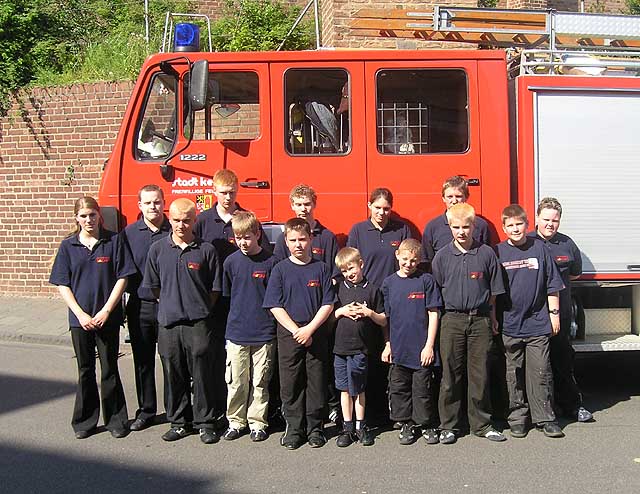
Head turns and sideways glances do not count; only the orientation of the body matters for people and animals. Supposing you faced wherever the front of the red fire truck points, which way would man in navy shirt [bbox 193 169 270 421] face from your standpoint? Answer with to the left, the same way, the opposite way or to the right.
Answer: to the left

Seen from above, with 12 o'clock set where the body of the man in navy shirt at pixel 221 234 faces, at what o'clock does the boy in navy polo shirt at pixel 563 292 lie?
The boy in navy polo shirt is roughly at 9 o'clock from the man in navy shirt.

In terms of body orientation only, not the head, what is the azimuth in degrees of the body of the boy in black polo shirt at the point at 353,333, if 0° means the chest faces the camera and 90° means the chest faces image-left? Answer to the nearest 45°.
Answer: approximately 0°

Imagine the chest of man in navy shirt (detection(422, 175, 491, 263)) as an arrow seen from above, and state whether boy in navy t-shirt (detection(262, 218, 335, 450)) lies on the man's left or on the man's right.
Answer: on the man's right

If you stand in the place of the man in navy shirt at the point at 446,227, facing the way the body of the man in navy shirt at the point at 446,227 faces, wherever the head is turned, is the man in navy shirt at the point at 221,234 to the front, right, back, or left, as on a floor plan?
right

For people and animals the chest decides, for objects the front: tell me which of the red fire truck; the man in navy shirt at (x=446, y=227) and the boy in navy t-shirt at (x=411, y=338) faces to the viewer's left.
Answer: the red fire truck

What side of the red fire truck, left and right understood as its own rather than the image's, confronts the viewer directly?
left

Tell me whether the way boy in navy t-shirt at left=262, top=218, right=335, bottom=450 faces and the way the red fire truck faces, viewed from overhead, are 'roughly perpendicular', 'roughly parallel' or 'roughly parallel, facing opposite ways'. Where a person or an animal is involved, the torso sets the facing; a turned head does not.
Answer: roughly perpendicular

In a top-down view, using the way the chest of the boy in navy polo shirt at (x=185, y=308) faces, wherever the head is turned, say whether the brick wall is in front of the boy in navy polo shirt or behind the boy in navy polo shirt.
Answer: behind

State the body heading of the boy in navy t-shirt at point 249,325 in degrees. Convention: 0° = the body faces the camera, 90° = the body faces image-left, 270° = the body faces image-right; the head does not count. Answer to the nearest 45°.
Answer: approximately 0°
